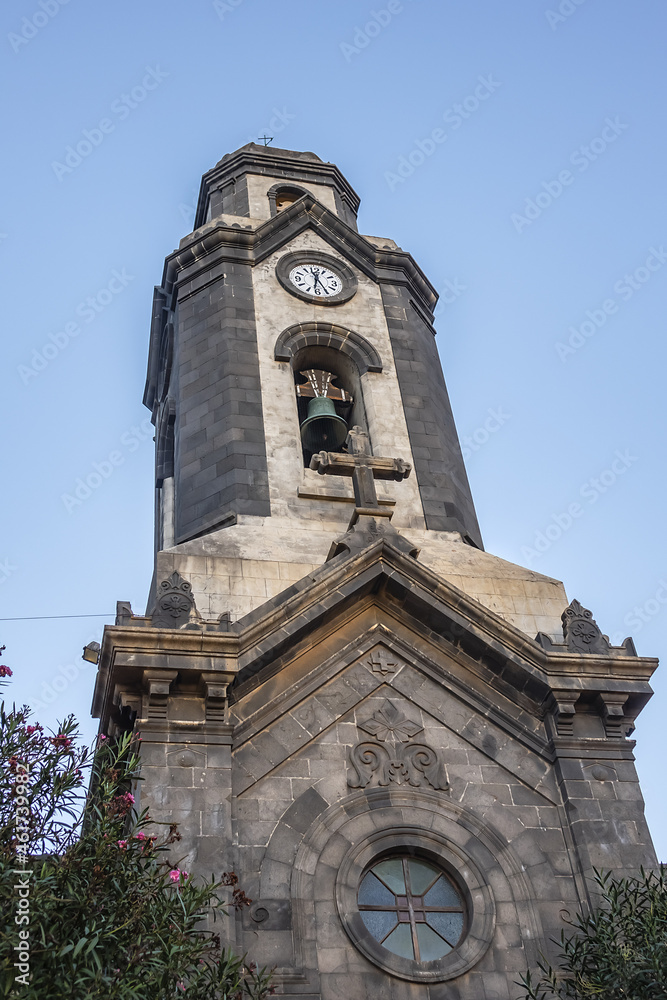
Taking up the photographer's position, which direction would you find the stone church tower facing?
facing the viewer
